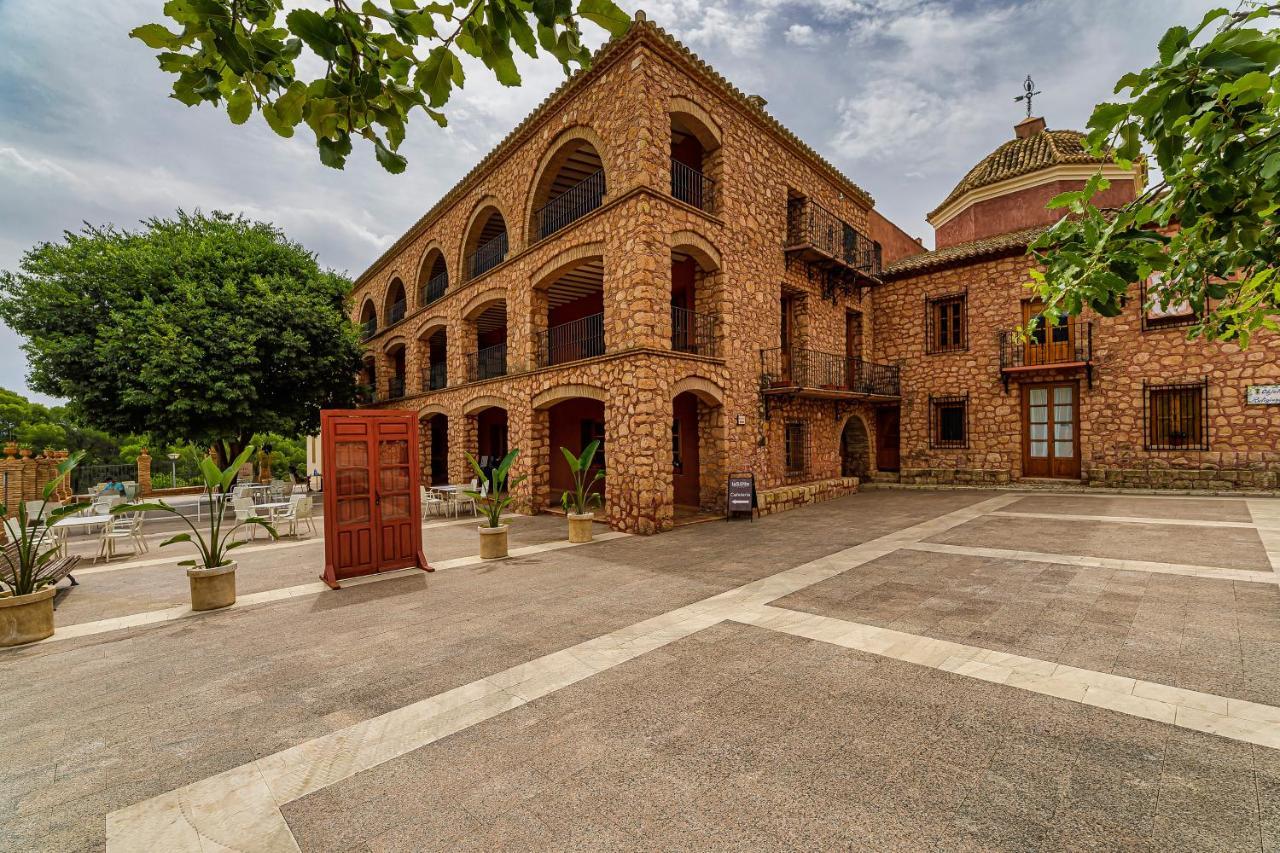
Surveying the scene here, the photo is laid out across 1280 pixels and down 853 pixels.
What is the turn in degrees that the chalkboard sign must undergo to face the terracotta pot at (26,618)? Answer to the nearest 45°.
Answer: approximately 45° to its right

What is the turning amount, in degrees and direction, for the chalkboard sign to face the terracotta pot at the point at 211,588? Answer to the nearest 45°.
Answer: approximately 45° to its right

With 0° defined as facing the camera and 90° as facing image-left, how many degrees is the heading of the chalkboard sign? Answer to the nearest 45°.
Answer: approximately 0°

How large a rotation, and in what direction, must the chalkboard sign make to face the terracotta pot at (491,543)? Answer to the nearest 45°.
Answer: approximately 45° to its right

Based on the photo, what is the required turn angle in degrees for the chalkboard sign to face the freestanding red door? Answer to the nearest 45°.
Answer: approximately 45° to its right

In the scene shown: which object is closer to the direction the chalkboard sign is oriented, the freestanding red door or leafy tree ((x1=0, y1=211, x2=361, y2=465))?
the freestanding red door
